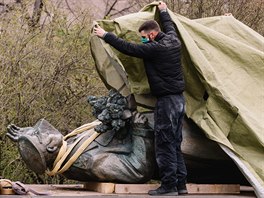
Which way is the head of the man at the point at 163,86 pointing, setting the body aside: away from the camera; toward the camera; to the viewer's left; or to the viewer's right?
to the viewer's left

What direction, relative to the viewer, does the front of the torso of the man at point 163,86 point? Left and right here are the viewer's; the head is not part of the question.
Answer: facing away from the viewer and to the left of the viewer
